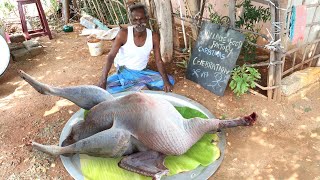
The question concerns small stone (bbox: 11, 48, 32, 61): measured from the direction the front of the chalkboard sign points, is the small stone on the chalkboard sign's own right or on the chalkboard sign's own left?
on the chalkboard sign's own right

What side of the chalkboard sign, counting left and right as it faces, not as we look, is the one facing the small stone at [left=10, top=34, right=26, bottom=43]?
right

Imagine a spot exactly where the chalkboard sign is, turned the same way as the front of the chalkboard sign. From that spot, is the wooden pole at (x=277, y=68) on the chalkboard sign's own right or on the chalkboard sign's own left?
on the chalkboard sign's own left

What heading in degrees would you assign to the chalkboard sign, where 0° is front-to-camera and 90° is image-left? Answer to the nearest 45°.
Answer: approximately 0°

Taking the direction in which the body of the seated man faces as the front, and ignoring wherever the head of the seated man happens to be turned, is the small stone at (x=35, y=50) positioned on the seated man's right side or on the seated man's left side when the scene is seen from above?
on the seated man's right side

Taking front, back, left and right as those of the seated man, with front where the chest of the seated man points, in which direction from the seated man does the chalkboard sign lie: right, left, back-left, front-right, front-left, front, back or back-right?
left

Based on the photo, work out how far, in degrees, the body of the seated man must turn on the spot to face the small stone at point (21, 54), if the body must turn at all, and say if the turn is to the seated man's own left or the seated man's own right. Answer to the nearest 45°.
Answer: approximately 135° to the seated man's own right

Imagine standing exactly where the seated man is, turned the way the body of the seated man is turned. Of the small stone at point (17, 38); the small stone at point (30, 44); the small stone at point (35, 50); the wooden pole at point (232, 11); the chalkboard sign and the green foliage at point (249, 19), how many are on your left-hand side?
3

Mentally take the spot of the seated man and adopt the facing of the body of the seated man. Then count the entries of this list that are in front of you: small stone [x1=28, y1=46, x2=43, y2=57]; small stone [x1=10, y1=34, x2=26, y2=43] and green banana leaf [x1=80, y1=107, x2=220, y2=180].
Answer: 1

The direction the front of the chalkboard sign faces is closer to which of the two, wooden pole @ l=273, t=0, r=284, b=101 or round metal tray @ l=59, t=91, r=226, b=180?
the round metal tray

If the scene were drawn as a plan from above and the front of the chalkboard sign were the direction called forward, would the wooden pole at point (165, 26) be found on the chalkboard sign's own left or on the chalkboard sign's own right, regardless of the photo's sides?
on the chalkboard sign's own right

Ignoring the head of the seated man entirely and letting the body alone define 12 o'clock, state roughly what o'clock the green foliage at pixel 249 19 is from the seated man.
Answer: The green foliage is roughly at 9 o'clock from the seated man.

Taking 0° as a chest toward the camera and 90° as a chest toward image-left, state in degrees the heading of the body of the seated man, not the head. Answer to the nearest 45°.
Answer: approximately 0°

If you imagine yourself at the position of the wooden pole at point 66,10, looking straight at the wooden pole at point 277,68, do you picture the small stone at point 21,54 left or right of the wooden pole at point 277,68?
right
